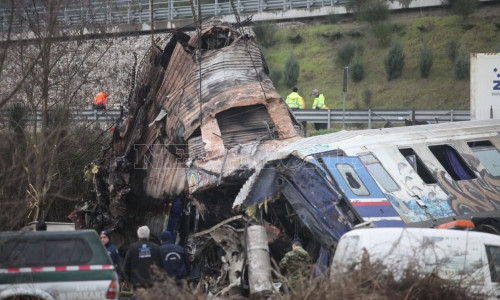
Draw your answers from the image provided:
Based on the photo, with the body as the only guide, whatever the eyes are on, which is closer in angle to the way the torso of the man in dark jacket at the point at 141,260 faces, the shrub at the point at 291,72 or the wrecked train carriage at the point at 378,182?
the shrub

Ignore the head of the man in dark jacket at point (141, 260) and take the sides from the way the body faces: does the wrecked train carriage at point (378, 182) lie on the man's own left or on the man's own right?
on the man's own right

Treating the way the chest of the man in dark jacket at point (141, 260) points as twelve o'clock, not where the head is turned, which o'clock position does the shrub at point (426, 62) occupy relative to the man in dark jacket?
The shrub is roughly at 1 o'clock from the man in dark jacket.

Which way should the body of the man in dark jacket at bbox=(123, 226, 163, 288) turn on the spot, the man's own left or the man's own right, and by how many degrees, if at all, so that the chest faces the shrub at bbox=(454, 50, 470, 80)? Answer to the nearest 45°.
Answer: approximately 45° to the man's own right

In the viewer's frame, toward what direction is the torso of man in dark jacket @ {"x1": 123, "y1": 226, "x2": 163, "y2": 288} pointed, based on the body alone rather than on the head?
away from the camera

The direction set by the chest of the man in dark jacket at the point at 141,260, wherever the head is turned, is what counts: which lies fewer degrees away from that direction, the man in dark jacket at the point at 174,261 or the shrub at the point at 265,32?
the shrub

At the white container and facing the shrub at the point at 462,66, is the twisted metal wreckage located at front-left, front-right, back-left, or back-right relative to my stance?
back-left

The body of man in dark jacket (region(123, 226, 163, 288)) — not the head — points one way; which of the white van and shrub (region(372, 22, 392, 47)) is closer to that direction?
the shrub

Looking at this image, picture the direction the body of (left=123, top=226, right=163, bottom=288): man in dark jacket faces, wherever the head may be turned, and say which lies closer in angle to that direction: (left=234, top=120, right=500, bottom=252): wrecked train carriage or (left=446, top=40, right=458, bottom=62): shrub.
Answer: the shrub
